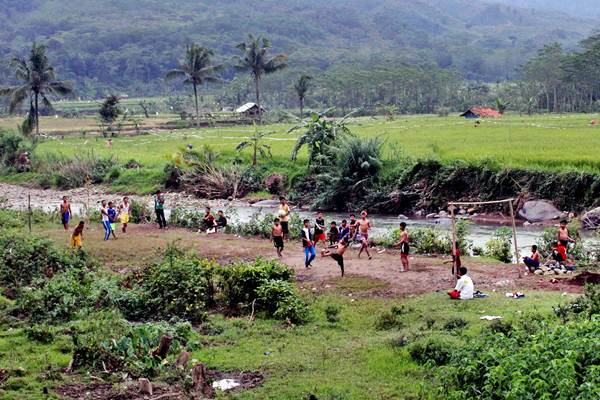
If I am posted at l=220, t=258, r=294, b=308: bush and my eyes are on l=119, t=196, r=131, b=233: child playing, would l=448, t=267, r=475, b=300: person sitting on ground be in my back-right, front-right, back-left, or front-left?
back-right

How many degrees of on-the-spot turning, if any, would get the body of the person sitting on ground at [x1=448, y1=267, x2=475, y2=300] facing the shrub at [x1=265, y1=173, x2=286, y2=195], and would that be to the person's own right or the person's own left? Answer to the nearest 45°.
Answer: approximately 45° to the person's own right

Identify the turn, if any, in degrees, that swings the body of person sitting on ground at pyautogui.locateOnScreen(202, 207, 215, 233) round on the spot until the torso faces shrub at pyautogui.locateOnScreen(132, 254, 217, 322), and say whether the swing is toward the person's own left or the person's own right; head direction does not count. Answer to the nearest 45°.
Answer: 0° — they already face it

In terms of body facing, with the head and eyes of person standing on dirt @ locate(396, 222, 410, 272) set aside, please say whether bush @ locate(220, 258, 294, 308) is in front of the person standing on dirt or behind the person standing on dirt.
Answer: in front

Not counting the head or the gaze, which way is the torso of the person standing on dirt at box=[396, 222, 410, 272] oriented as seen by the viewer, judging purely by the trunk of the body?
to the viewer's left

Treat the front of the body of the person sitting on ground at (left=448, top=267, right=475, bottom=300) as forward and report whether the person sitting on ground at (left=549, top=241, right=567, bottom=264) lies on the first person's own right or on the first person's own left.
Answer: on the first person's own right

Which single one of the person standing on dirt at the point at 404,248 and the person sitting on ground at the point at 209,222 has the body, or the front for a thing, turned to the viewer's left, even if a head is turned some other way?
the person standing on dirt

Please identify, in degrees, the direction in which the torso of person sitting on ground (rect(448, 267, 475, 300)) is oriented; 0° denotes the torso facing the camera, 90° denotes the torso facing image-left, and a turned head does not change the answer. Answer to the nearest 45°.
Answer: approximately 135°

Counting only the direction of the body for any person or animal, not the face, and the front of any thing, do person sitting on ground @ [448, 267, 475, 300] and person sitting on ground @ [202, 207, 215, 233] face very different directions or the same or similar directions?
very different directions

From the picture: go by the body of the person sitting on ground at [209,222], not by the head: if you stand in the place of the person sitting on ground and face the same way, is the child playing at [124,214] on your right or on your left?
on your right

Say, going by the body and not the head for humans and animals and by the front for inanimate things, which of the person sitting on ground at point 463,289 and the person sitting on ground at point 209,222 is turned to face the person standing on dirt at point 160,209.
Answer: the person sitting on ground at point 463,289
